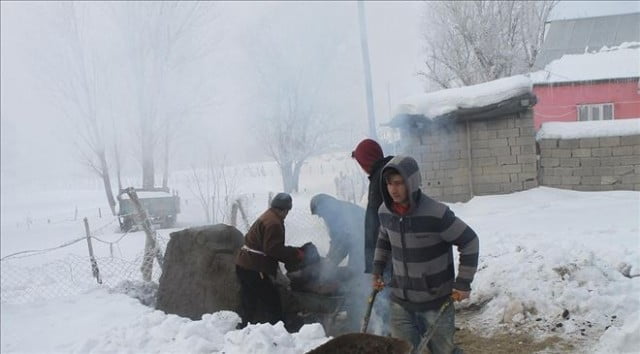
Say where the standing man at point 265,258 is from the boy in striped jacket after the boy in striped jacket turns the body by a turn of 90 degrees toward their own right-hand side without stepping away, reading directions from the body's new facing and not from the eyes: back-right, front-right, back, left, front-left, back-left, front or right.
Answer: front

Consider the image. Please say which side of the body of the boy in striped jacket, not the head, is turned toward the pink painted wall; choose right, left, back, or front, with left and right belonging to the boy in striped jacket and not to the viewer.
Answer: back

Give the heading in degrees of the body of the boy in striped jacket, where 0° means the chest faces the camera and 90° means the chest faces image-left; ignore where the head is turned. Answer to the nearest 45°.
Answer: approximately 45°

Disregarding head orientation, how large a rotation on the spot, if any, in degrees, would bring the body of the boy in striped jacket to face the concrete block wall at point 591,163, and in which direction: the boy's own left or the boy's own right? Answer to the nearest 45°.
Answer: approximately 180°

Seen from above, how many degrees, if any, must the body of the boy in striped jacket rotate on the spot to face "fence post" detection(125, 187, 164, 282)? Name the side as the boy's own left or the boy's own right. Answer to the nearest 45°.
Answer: approximately 90° to the boy's own right

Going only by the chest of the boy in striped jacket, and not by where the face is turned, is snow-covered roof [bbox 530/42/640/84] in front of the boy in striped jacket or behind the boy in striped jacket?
behind

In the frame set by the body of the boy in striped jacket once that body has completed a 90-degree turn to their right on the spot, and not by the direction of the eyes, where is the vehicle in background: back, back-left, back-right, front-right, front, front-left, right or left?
front

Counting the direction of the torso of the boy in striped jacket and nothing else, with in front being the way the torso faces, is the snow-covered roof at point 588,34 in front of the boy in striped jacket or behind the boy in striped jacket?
behind

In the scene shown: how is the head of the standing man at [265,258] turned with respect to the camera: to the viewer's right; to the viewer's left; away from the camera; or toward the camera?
to the viewer's right

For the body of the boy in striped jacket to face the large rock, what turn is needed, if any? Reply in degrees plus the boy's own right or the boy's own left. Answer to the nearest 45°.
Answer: approximately 90° to the boy's own right
